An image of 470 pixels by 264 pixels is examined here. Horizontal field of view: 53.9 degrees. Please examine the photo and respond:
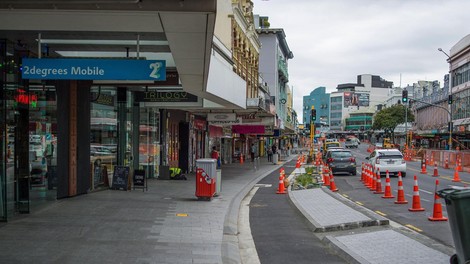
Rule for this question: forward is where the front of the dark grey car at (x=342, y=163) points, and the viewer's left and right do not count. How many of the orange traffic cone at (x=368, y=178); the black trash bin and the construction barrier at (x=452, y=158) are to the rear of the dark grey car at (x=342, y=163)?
2

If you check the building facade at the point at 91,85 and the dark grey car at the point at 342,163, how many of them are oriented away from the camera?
1

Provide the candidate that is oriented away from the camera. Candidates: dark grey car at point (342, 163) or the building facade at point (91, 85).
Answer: the dark grey car

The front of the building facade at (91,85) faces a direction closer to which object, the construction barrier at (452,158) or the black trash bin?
the black trash bin

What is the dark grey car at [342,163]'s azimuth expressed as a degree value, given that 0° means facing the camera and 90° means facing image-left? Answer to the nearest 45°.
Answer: approximately 180°

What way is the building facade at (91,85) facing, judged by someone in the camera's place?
facing the viewer and to the right of the viewer

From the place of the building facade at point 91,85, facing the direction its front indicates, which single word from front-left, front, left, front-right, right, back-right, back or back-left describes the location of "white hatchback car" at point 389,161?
left

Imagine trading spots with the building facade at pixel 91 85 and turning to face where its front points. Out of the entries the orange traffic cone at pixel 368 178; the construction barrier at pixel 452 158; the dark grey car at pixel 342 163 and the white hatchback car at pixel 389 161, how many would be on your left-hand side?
4

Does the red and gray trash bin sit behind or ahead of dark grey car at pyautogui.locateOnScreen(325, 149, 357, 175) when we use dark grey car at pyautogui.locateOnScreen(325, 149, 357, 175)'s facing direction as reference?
behind

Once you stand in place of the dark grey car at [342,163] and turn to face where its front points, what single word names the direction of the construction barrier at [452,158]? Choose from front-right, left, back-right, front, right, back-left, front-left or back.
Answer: front-right

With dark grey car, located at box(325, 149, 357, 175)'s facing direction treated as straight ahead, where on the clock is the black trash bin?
The black trash bin is roughly at 6 o'clock from the dark grey car.

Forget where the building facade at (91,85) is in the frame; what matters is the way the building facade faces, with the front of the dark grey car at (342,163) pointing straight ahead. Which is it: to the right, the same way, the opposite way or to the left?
to the right

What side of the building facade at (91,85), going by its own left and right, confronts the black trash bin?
front
